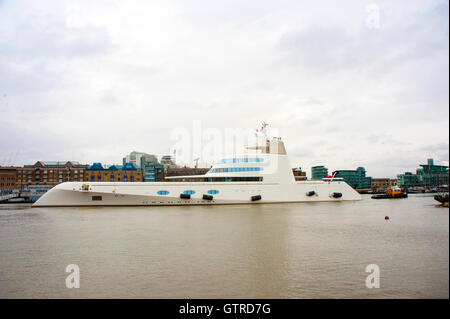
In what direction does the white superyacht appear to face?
to the viewer's left
